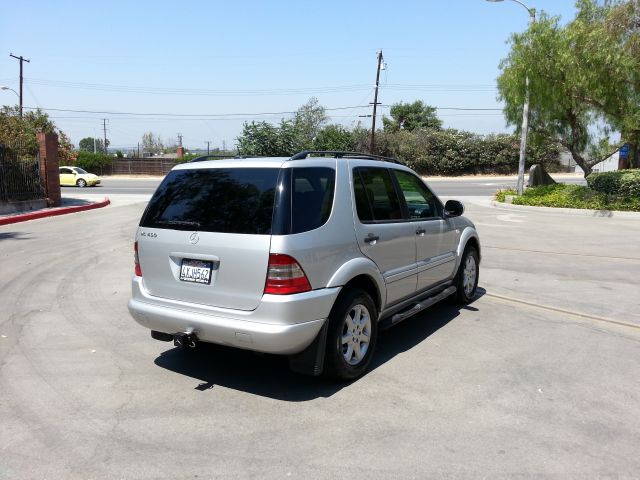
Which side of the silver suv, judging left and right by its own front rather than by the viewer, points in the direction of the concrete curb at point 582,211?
front

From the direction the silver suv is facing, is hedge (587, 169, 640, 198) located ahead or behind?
ahead

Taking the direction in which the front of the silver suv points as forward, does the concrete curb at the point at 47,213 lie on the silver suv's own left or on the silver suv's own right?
on the silver suv's own left

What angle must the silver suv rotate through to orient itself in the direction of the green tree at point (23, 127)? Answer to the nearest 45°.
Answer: approximately 90° to its left

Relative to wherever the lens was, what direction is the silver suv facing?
facing away from the viewer and to the right of the viewer

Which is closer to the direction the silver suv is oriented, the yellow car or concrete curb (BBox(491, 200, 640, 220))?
the concrete curb

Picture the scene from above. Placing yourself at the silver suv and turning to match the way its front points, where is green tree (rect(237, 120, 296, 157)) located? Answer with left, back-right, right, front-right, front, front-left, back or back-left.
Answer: front-left

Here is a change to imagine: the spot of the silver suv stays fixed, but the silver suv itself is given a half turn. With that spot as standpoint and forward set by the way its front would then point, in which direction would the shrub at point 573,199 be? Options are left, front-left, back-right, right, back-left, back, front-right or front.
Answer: back

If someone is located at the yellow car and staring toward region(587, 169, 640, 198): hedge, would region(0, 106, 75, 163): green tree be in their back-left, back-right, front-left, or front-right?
front-right
